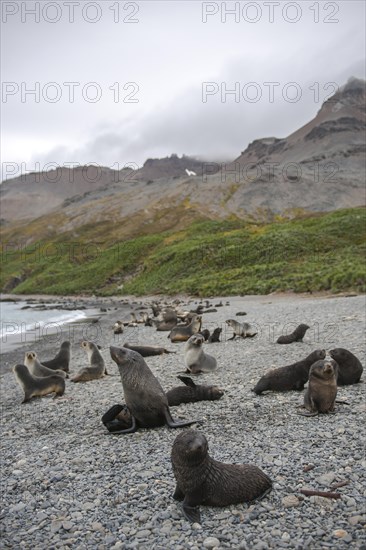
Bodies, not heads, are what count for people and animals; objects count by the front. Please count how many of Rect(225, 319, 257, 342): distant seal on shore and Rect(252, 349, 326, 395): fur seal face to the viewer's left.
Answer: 1

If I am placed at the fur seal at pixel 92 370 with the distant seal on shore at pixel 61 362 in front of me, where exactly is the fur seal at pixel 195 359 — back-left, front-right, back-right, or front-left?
back-right

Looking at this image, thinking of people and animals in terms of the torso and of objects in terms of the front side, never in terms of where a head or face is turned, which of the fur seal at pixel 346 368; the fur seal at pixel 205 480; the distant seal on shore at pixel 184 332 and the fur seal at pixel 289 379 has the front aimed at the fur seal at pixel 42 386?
the fur seal at pixel 346 368

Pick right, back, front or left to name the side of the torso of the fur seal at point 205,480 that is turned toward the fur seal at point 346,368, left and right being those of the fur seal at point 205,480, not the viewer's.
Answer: back

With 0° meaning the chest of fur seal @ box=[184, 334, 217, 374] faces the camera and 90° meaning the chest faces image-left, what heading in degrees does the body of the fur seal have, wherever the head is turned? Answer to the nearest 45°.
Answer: approximately 45°

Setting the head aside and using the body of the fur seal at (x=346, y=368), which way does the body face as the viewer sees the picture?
to the viewer's left

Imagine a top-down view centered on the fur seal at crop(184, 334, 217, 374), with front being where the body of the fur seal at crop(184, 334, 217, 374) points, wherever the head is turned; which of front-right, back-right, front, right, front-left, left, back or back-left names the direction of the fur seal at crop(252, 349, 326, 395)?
left

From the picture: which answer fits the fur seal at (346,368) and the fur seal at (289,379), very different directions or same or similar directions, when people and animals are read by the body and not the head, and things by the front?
very different directions

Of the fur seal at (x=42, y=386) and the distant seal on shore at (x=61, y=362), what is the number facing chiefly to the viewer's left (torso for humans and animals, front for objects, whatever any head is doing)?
1

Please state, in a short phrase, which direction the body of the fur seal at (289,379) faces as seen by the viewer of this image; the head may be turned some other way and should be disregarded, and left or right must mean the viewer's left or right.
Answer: facing to the right of the viewer

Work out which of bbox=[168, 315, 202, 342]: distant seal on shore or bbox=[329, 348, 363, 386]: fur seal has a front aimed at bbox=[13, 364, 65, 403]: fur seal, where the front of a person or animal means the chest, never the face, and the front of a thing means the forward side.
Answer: bbox=[329, 348, 363, 386]: fur seal
